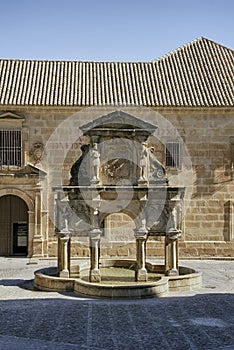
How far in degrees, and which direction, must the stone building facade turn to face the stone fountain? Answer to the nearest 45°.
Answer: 0° — it already faces it

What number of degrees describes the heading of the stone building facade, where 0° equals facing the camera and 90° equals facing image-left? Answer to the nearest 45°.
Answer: approximately 0°
